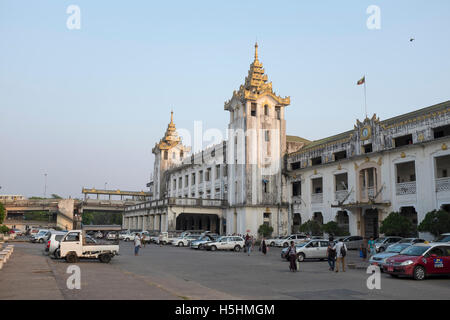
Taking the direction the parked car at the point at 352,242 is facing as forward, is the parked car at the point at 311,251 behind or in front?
in front

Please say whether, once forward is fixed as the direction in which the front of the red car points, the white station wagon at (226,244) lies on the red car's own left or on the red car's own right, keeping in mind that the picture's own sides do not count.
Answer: on the red car's own right

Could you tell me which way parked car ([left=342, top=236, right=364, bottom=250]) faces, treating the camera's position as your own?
facing the viewer and to the left of the viewer

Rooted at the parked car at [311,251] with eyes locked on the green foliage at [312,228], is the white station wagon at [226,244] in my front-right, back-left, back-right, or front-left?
front-left

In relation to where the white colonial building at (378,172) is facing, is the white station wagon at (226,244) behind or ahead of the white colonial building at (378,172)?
ahead

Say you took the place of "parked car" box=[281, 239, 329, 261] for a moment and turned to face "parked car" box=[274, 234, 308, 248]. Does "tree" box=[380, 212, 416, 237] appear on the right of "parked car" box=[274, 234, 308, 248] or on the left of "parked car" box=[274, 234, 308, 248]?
right

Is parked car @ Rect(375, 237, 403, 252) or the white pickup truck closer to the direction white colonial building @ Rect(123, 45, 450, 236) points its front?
the white pickup truck

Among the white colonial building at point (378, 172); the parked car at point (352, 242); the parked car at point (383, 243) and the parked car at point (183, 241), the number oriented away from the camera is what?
0

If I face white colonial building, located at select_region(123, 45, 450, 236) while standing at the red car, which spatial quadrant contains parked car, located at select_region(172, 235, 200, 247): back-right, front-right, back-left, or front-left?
front-left
